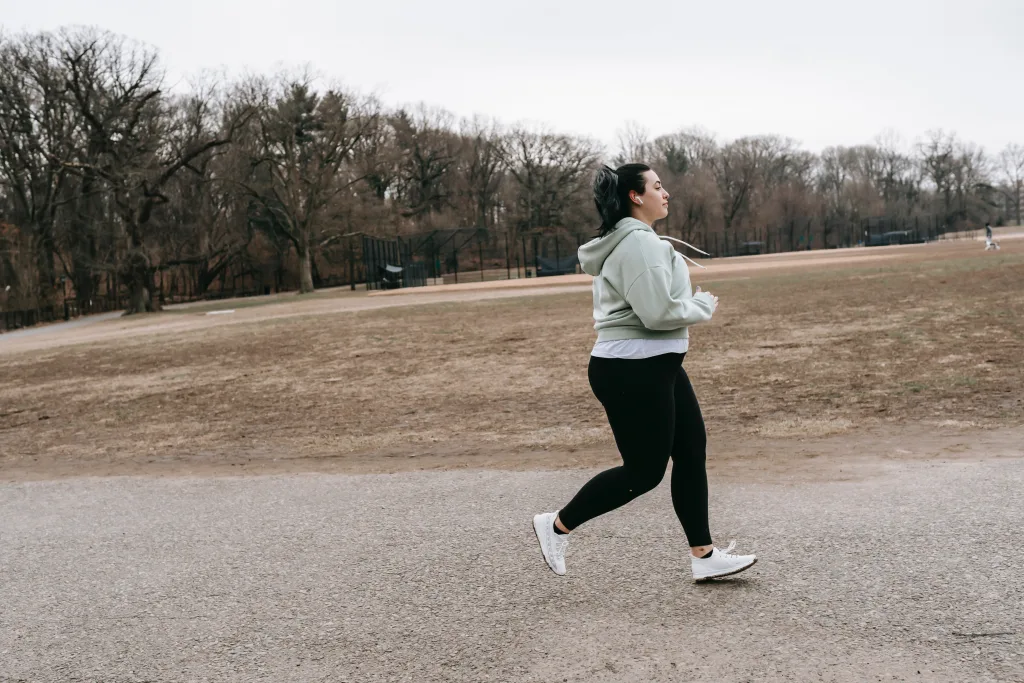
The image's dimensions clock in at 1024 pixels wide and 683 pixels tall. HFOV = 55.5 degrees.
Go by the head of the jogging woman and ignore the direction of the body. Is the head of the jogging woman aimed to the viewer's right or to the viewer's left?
to the viewer's right

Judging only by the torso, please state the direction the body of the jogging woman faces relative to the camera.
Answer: to the viewer's right

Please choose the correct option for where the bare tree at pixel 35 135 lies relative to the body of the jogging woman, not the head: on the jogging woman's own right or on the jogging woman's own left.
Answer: on the jogging woman's own left
